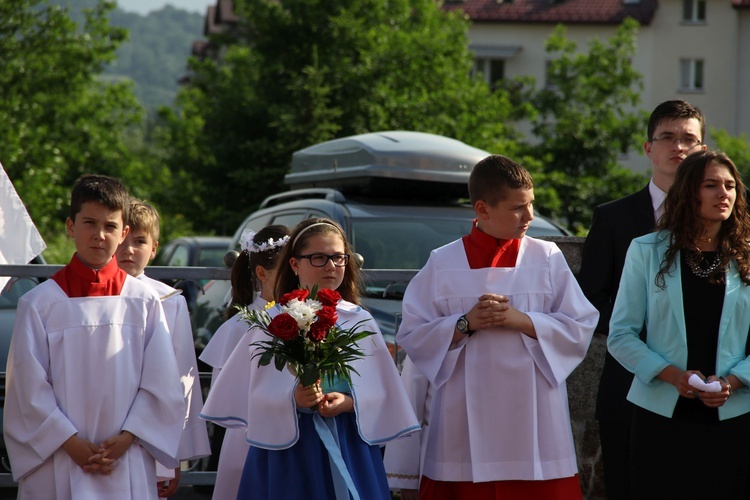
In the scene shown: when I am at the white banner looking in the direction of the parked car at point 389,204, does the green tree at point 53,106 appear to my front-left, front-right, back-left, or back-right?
front-left

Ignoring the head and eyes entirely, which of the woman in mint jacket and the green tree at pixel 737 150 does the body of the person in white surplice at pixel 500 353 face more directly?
the woman in mint jacket

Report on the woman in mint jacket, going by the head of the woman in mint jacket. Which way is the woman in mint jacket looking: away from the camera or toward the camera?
toward the camera

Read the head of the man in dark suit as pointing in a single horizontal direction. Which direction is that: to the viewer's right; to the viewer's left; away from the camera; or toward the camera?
toward the camera

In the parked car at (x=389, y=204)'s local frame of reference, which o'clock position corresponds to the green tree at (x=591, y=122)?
The green tree is roughly at 8 o'clock from the parked car.

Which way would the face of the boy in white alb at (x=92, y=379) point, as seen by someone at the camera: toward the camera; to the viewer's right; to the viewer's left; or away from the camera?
toward the camera

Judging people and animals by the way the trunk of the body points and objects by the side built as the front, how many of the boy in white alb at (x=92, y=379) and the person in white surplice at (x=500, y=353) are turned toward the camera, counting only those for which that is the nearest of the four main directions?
2

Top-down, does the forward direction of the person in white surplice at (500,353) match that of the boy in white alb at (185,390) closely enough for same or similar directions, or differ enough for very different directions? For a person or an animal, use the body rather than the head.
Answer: same or similar directions

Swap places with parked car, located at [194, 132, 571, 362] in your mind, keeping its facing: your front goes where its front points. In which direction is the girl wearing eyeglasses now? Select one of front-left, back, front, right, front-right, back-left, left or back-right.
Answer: front-right

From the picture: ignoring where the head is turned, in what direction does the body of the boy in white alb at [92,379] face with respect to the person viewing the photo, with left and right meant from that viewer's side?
facing the viewer

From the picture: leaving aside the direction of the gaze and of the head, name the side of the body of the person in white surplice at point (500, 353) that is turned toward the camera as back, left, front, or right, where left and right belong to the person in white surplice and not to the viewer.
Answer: front

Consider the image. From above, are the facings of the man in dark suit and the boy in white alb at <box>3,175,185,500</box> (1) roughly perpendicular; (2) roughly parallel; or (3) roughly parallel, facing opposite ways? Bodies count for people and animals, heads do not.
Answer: roughly parallel

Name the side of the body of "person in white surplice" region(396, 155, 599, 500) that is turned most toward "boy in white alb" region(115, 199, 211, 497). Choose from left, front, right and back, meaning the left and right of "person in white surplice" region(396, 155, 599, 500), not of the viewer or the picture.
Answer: right

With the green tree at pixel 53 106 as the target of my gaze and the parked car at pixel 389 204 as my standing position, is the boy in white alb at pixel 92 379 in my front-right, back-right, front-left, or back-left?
back-left

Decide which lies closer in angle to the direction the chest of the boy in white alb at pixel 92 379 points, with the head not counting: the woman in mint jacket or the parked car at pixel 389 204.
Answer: the woman in mint jacket

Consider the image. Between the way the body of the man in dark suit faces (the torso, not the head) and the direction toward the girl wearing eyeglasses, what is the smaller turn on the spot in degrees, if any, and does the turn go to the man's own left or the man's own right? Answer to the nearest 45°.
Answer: approximately 90° to the man's own right

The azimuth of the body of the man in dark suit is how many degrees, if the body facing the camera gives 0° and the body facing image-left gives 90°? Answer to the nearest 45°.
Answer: approximately 315°
